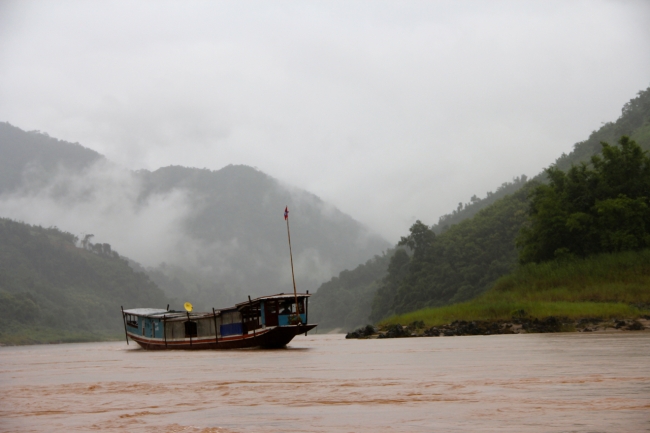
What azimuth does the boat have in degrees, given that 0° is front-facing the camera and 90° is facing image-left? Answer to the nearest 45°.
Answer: approximately 270°
